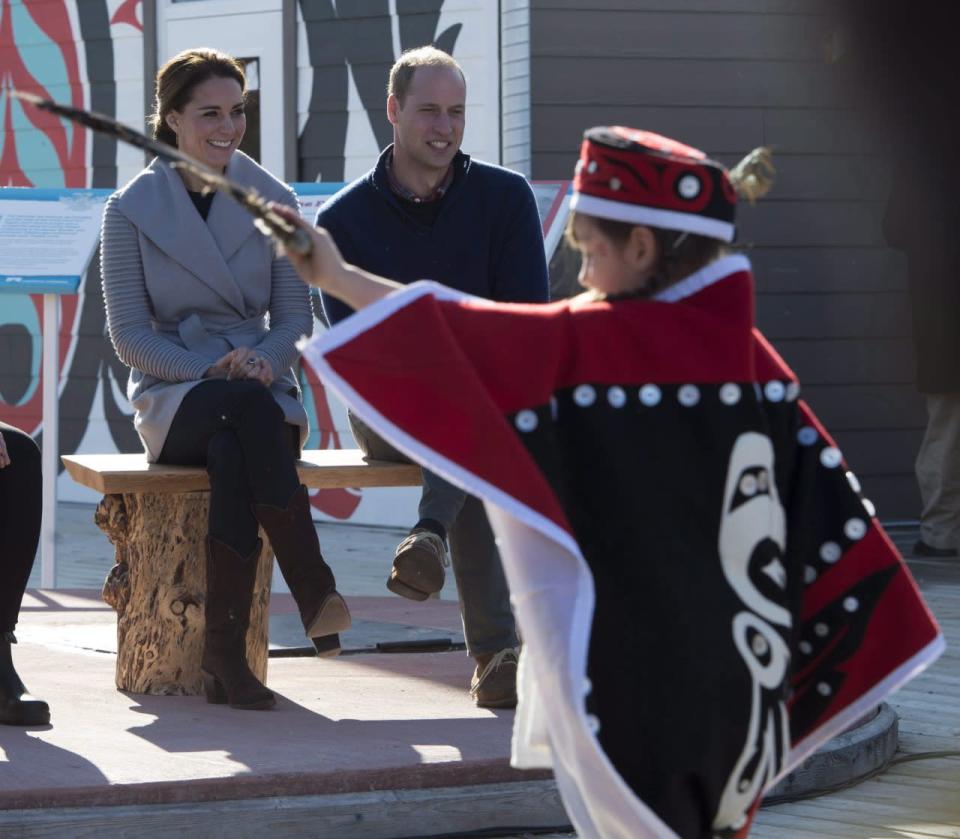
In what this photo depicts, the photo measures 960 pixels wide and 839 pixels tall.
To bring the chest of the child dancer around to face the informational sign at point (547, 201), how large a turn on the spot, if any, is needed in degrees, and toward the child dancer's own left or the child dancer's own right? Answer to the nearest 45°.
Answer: approximately 45° to the child dancer's own right

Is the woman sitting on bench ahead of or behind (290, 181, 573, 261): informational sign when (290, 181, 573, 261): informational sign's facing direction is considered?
ahead

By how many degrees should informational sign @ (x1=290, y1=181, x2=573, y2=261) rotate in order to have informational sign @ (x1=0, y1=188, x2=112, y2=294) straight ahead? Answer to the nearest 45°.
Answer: approximately 90° to its right

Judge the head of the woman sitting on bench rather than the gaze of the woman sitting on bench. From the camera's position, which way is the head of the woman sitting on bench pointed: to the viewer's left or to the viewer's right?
to the viewer's right

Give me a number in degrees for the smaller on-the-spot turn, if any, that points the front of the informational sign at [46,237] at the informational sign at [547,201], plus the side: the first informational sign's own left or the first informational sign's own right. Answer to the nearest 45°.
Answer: approximately 90° to the first informational sign's own left

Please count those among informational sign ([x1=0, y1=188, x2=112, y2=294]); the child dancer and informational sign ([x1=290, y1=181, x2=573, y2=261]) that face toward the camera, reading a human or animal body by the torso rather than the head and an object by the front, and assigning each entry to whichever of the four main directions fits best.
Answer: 2

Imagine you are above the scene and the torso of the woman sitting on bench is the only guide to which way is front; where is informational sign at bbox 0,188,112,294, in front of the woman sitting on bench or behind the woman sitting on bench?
behind

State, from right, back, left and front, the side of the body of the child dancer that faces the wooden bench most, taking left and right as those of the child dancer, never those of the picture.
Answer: front

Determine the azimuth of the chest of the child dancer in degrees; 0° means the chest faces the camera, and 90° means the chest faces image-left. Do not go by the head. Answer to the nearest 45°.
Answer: approximately 135°

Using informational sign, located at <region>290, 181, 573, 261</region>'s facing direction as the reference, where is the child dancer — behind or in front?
in front
